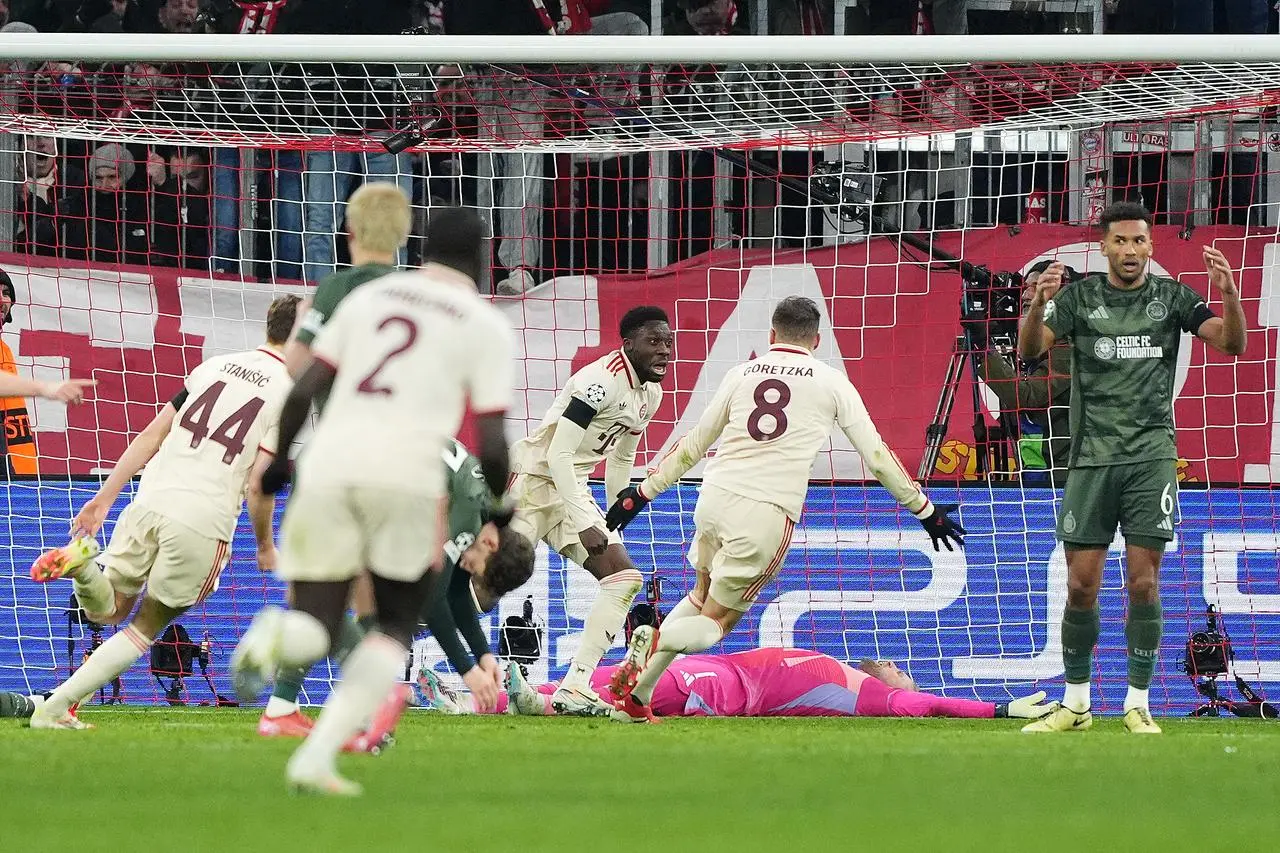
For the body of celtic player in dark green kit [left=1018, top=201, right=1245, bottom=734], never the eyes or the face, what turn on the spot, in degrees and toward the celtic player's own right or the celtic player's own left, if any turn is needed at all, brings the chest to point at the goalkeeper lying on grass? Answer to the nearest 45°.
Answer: approximately 135° to the celtic player's own right

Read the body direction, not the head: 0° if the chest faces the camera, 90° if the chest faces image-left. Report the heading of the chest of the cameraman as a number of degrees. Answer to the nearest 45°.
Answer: approximately 45°

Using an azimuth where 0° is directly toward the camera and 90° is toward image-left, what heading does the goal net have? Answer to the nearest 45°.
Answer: approximately 0°

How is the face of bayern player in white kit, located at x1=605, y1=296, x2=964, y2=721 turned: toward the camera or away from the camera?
away from the camera

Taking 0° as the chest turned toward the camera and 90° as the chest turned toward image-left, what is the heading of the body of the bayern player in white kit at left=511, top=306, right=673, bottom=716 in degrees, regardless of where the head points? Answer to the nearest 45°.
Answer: approximately 315°

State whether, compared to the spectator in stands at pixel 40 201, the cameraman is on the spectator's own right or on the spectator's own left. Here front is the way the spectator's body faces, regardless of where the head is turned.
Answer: on the spectator's own left

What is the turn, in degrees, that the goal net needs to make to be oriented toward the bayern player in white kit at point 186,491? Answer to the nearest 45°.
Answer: approximately 45° to its right

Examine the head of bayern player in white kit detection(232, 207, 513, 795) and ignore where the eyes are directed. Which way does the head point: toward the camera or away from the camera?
away from the camera

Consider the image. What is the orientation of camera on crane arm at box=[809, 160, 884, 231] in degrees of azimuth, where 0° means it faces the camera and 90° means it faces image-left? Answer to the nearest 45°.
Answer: approximately 45°

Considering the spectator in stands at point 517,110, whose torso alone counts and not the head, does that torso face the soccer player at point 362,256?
yes
